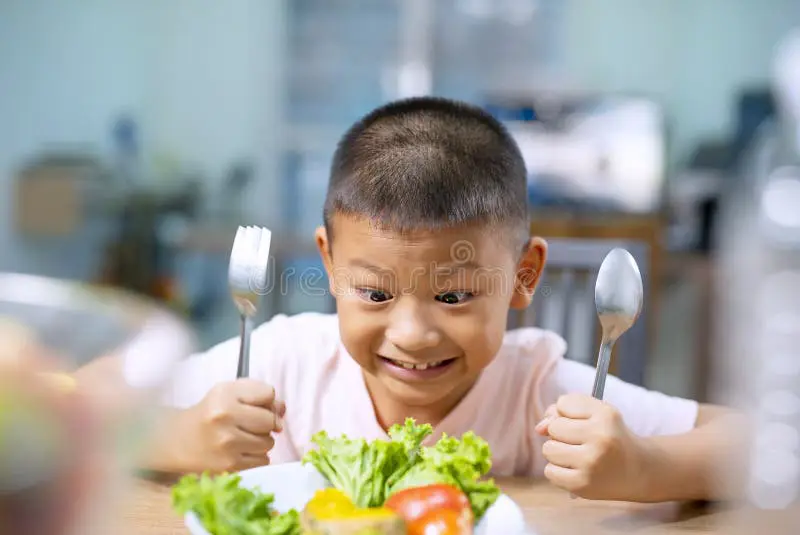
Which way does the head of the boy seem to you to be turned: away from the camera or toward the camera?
toward the camera

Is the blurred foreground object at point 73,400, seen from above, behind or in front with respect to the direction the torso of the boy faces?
in front

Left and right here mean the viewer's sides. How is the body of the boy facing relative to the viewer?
facing the viewer

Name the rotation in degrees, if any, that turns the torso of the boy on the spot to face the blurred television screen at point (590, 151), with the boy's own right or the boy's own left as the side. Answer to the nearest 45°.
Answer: approximately 180°

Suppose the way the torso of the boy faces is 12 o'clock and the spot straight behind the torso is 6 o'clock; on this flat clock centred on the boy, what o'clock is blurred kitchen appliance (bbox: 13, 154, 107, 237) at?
The blurred kitchen appliance is roughly at 5 o'clock from the boy.

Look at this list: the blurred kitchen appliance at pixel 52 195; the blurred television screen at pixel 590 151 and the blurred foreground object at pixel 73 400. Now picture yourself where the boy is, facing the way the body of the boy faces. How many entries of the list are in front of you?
1

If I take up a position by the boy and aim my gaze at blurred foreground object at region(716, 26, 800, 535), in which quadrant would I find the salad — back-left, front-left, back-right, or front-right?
front-right
